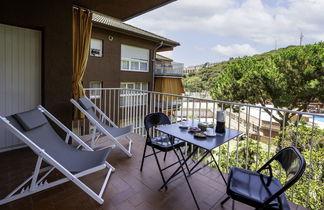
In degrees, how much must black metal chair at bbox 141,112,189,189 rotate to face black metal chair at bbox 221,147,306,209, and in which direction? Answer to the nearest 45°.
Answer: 0° — it already faces it

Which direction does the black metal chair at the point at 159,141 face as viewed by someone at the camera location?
facing the viewer and to the right of the viewer

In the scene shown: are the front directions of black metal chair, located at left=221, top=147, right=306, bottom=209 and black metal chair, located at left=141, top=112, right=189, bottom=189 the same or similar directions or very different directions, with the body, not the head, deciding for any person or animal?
very different directions

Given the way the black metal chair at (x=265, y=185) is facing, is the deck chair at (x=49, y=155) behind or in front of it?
in front

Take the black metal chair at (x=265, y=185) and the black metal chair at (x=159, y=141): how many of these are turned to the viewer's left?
1

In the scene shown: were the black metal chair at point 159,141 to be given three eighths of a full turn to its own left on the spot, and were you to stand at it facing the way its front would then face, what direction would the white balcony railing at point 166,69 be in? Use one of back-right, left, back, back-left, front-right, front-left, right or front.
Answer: front

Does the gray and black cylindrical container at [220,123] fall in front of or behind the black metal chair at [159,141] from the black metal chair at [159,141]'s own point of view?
in front

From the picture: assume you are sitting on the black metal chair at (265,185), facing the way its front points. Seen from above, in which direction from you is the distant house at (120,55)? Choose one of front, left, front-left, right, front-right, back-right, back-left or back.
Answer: front-right

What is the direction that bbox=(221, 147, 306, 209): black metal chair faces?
to the viewer's left

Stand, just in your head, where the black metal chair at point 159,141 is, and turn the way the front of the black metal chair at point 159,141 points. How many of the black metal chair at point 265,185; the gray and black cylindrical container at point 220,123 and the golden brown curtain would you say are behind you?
1

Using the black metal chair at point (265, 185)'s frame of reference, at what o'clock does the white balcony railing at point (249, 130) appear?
The white balcony railing is roughly at 3 o'clock from the black metal chair.

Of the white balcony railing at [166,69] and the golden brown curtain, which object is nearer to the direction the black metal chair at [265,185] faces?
the golden brown curtain
